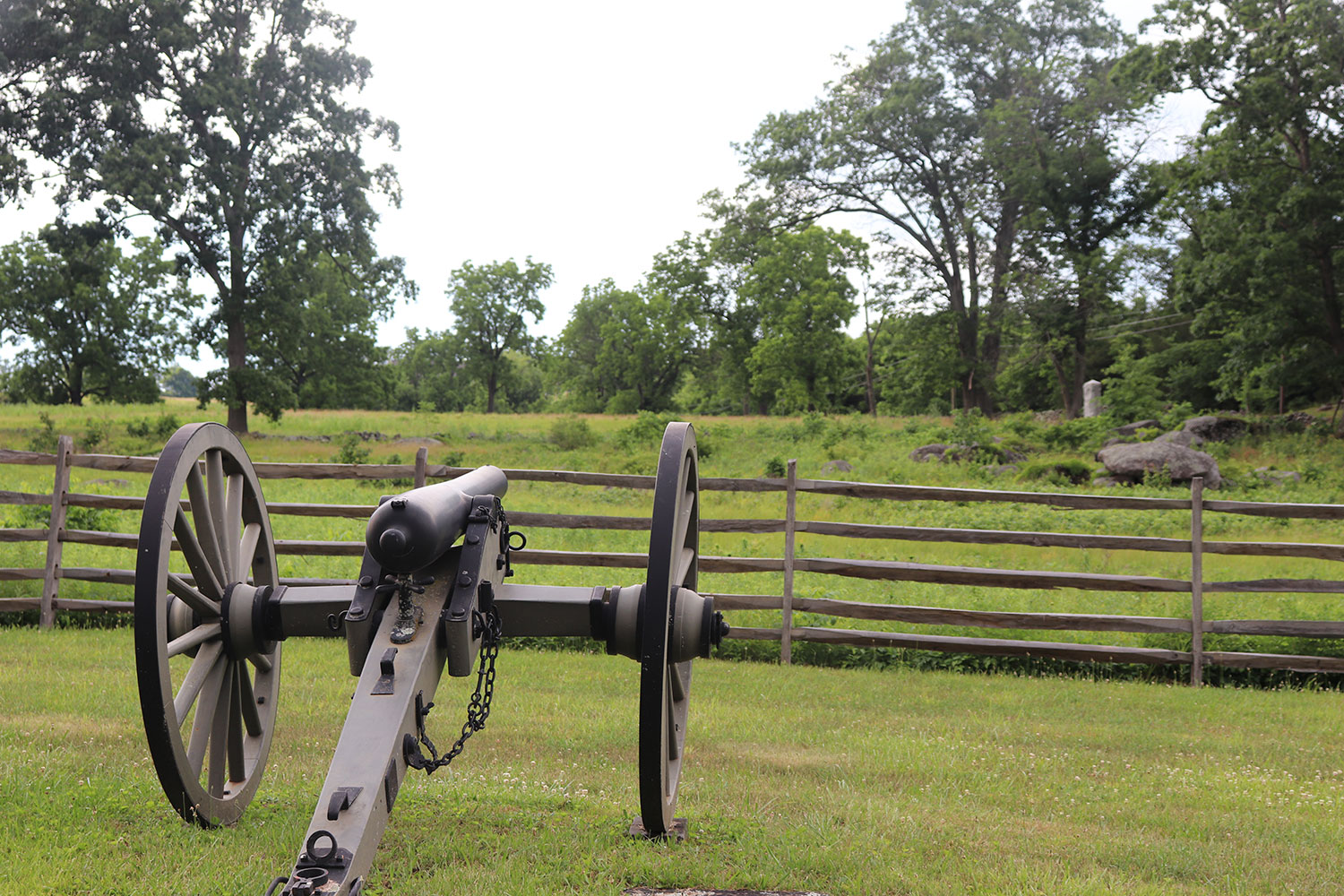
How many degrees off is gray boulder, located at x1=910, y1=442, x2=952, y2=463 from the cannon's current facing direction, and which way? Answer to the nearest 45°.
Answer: approximately 45° to its right

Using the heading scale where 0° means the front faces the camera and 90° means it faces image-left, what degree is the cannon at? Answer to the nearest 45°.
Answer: approximately 180°

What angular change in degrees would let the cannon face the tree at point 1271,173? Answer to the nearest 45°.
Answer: approximately 45° to its right

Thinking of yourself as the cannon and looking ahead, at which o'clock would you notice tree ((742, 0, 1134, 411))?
The tree is roughly at 1 o'clock from the cannon.
